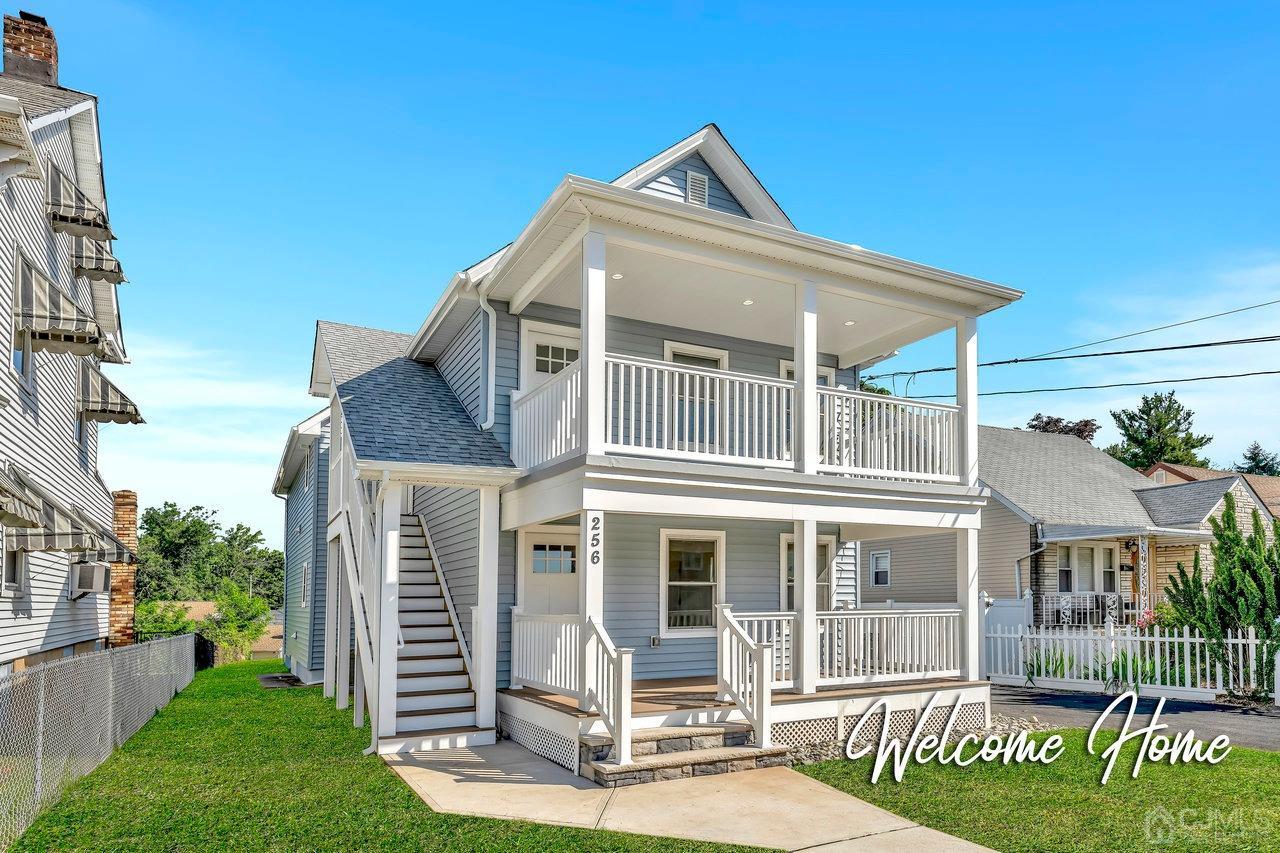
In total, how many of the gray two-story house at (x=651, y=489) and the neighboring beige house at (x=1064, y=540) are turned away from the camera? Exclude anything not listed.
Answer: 0

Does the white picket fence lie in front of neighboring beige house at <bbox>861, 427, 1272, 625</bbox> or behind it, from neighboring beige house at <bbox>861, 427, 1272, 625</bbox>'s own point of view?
in front

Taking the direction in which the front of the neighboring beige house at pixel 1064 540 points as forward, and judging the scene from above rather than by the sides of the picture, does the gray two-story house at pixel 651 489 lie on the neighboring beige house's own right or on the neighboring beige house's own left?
on the neighboring beige house's own right

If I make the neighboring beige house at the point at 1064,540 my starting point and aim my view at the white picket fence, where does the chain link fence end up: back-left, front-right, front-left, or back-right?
front-right

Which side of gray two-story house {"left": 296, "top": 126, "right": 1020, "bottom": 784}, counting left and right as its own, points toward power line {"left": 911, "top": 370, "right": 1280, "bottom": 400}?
left

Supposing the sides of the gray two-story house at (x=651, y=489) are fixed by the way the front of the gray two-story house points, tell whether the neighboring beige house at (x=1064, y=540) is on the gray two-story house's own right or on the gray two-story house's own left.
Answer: on the gray two-story house's own left

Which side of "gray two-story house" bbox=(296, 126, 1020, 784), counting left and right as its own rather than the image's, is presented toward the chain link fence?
right

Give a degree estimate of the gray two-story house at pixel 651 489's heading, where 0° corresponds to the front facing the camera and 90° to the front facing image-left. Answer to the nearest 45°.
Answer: approximately 315°

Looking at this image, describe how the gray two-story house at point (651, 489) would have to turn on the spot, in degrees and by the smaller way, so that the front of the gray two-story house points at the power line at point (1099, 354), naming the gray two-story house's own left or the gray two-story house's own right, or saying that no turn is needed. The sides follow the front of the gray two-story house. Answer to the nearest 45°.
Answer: approximately 90° to the gray two-story house's own left

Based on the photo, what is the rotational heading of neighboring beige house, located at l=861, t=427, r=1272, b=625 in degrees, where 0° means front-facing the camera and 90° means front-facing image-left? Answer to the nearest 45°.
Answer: approximately 315°
